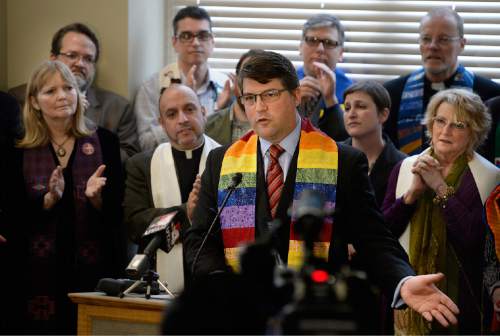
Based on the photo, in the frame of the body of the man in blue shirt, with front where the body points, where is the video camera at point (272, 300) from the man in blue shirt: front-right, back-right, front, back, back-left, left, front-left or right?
front

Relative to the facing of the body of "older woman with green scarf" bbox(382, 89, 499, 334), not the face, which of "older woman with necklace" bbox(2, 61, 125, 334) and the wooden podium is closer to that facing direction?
the wooden podium

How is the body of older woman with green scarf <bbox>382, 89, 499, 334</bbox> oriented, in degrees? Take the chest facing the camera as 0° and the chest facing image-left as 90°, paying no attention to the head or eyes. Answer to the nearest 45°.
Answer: approximately 45°

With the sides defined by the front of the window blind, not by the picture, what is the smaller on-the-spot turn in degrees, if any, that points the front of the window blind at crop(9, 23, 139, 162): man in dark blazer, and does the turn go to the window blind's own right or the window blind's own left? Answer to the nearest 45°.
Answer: approximately 45° to the window blind's own right

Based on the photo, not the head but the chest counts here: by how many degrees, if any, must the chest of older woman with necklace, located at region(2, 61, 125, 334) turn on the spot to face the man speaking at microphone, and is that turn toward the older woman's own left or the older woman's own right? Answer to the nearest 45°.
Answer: approximately 45° to the older woman's own left

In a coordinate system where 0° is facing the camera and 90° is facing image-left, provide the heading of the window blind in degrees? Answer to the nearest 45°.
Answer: approximately 0°

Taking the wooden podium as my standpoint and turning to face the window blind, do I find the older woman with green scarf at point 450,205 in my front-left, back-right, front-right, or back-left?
front-right

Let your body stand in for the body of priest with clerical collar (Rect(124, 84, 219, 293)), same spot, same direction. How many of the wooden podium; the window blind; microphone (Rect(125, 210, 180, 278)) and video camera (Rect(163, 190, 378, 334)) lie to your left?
1

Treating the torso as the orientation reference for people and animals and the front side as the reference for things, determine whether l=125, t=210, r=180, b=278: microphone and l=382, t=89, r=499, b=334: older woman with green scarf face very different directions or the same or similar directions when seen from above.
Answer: very different directions

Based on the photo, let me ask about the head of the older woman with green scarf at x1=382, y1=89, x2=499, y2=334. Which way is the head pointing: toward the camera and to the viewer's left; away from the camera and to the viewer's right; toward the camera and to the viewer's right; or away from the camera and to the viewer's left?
toward the camera and to the viewer's left

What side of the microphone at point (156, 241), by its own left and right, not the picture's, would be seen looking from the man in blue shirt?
front

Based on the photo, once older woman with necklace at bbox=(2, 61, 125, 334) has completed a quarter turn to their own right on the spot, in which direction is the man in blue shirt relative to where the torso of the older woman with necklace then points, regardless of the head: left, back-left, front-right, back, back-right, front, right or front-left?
back

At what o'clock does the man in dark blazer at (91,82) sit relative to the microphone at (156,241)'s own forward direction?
The man in dark blazer is roughly at 10 o'clock from the microphone.

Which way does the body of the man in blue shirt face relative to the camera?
toward the camera

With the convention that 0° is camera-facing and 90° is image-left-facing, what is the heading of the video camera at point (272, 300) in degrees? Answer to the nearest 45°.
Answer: approximately 180°

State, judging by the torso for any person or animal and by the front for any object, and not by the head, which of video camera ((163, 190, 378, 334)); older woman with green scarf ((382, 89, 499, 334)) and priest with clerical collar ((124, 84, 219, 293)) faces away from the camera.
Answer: the video camera
